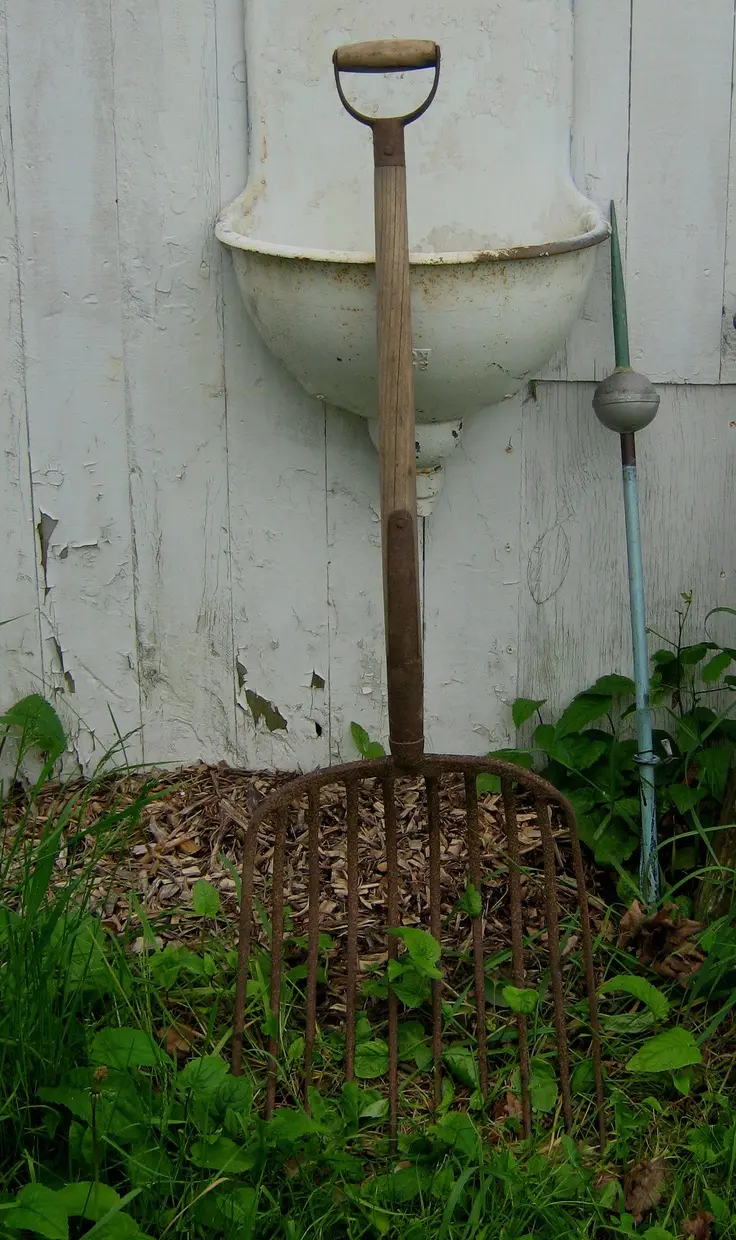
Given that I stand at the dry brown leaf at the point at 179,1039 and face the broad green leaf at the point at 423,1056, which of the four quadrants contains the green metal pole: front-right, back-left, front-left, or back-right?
front-left

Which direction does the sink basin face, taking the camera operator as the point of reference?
facing the viewer

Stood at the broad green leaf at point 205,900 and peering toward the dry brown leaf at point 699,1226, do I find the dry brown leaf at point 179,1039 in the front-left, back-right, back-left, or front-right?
front-right

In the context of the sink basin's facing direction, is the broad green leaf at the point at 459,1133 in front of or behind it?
in front

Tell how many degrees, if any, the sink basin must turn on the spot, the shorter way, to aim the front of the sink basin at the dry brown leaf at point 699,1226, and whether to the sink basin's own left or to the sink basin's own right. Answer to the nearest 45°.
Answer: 0° — it already faces it
